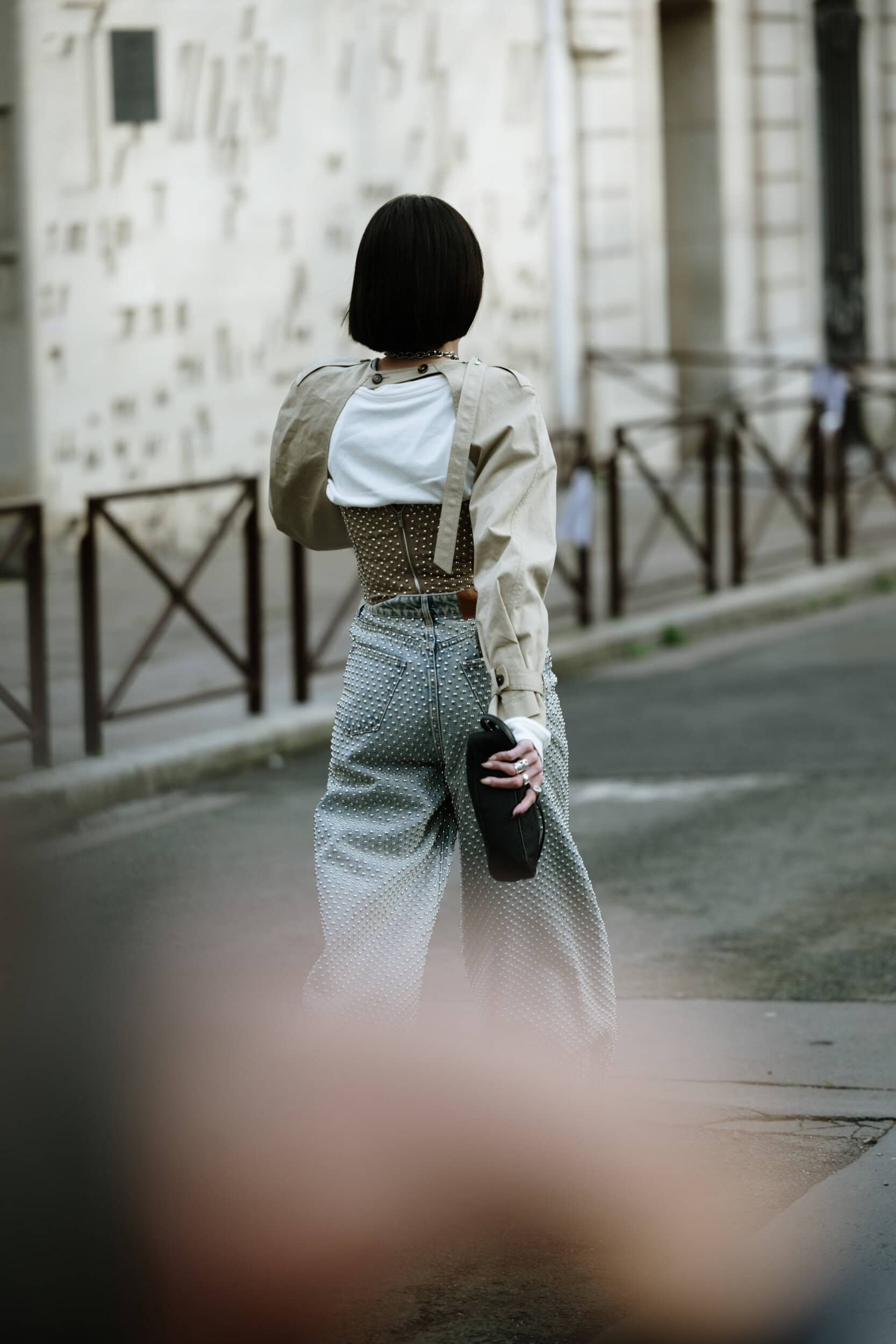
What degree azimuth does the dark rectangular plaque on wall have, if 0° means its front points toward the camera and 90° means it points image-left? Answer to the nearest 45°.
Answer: approximately 0°

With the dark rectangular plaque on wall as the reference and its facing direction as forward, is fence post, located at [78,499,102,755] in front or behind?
in front

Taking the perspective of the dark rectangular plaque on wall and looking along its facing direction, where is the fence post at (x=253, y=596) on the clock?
The fence post is roughly at 12 o'clock from the dark rectangular plaque on wall.

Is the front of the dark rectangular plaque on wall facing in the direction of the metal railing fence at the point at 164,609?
yes

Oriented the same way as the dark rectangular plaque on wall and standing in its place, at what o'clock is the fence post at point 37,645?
The fence post is roughly at 12 o'clock from the dark rectangular plaque on wall.

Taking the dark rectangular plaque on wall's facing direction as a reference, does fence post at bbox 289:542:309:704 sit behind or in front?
in front

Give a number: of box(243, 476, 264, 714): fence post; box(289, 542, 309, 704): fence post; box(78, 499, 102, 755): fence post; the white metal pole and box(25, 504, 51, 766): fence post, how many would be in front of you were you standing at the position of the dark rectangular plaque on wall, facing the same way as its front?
4
